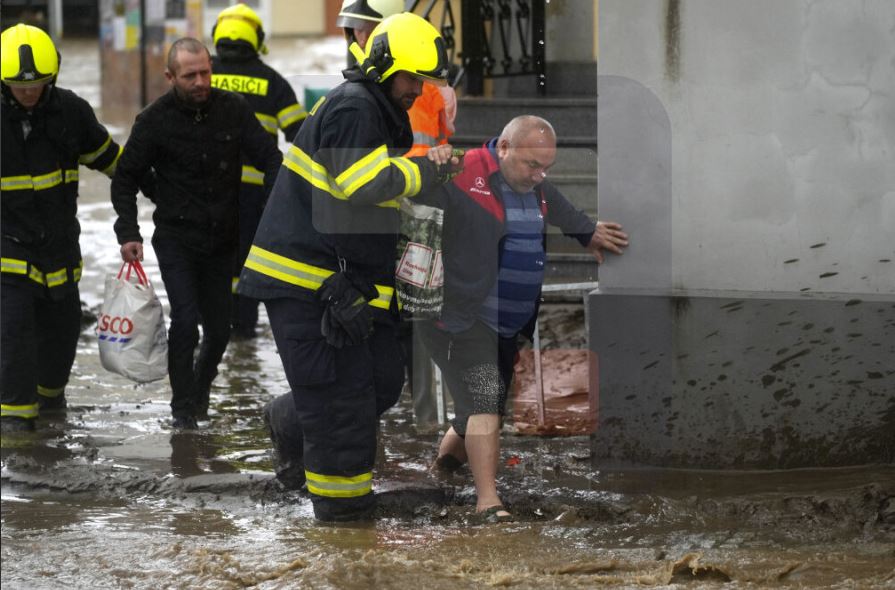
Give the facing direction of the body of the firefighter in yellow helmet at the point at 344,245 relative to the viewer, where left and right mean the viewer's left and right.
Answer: facing to the right of the viewer

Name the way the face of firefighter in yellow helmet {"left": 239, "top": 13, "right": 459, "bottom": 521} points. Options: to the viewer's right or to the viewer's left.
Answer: to the viewer's right

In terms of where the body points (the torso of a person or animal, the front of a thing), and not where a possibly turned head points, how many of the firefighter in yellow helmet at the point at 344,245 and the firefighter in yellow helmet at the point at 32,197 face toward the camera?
1

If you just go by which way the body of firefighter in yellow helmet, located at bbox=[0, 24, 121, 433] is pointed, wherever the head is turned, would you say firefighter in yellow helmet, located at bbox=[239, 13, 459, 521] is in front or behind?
in front

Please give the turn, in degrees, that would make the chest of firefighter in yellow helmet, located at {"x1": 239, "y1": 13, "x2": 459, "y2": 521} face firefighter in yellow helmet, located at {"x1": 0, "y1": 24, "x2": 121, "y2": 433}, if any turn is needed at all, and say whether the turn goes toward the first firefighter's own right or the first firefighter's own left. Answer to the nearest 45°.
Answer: approximately 135° to the first firefighter's own left

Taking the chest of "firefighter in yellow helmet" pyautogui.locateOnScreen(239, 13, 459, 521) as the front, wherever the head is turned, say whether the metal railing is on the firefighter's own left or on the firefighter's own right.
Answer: on the firefighter's own left

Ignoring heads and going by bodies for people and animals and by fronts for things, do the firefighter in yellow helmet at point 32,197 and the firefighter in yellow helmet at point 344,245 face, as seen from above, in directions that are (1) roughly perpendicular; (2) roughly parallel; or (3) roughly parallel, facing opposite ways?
roughly perpendicular

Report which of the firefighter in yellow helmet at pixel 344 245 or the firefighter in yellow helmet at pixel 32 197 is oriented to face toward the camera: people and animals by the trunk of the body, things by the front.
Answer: the firefighter in yellow helmet at pixel 32 197

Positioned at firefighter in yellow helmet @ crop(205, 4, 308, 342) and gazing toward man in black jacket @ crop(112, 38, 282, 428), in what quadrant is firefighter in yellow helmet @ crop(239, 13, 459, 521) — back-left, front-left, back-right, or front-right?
front-left

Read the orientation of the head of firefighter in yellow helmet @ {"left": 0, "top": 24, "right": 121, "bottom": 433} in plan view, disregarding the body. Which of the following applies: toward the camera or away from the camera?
toward the camera

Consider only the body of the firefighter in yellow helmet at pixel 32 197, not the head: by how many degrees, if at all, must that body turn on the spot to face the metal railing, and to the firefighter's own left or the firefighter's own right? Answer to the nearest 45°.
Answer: approximately 135° to the firefighter's own left

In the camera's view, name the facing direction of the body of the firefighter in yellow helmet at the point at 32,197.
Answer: toward the camera

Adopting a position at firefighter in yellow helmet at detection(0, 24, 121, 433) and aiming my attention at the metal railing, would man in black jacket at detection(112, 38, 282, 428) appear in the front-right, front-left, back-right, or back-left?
front-right
